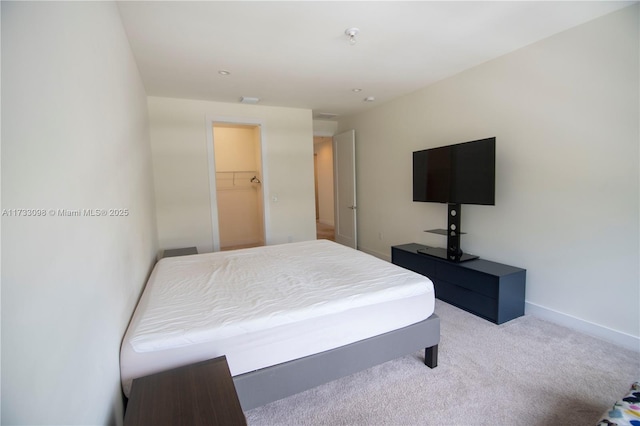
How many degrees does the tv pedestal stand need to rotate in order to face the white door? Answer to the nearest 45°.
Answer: approximately 90° to its right

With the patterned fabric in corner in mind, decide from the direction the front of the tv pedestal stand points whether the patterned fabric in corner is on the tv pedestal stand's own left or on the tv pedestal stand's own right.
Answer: on the tv pedestal stand's own left

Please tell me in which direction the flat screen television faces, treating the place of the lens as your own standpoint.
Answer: facing the viewer and to the left of the viewer

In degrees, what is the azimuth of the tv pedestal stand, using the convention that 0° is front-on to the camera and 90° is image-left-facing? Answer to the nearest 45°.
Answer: approximately 45°

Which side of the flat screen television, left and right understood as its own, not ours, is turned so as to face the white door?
right

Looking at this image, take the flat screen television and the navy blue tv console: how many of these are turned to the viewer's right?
0

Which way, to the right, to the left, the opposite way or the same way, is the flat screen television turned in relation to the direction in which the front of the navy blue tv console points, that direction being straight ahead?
the same way

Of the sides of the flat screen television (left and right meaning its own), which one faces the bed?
front
